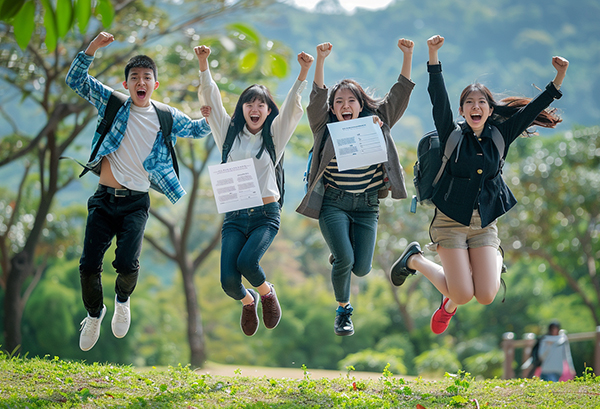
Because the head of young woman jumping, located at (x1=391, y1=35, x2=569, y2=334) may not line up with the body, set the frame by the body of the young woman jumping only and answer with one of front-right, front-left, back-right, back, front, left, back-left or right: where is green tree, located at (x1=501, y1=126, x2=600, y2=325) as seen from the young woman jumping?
back

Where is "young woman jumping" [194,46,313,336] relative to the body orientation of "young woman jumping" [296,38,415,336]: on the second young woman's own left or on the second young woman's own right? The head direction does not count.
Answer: on the second young woman's own right

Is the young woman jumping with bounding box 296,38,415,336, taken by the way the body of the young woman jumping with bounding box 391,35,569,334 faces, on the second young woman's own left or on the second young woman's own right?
on the second young woman's own right

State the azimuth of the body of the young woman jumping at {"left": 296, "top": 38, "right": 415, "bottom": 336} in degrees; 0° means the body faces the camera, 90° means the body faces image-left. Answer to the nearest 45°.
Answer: approximately 0°

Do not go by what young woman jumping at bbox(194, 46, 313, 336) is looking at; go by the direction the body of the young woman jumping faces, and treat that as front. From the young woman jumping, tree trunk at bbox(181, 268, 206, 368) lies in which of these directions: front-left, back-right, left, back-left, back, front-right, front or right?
back

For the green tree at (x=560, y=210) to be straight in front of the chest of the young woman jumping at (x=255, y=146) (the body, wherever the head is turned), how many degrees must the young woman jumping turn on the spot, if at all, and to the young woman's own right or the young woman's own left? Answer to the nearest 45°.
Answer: approximately 135° to the young woman's own left

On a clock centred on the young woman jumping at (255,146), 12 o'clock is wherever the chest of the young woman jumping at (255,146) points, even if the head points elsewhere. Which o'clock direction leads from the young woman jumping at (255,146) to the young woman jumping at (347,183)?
the young woman jumping at (347,183) is roughly at 9 o'clock from the young woman jumping at (255,146).
